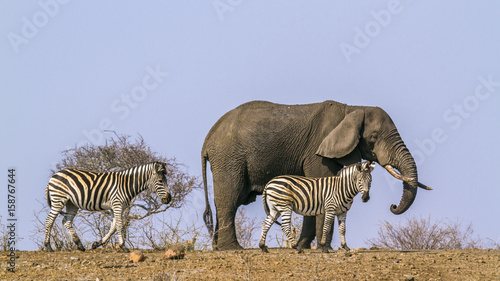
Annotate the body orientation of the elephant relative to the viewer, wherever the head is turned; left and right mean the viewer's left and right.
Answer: facing to the right of the viewer

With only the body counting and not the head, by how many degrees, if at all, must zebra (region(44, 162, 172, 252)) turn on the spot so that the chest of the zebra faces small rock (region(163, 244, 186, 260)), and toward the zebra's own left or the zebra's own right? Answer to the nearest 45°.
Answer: approximately 45° to the zebra's own right

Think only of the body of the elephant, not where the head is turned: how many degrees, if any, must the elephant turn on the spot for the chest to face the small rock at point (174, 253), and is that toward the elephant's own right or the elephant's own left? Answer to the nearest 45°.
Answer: approximately 135° to the elephant's own right

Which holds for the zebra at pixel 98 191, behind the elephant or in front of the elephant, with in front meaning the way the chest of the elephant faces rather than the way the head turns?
behind

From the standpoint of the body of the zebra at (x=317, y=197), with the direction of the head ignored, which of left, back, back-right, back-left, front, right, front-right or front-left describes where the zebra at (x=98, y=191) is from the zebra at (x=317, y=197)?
back

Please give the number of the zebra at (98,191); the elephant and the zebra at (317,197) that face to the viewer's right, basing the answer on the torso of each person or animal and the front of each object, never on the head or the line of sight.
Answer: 3

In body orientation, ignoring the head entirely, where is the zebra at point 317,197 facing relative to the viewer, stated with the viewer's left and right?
facing to the right of the viewer

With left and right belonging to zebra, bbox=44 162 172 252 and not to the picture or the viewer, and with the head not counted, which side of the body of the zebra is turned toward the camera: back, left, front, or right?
right
